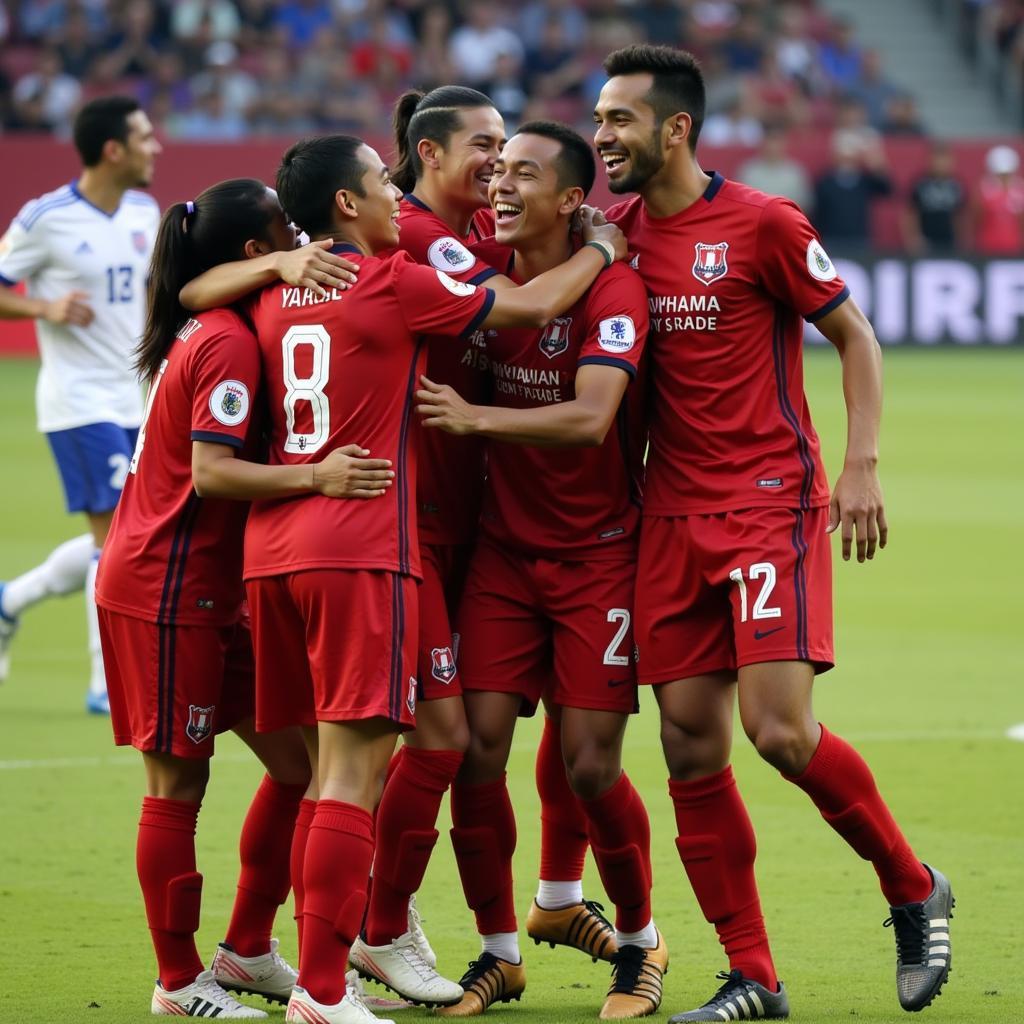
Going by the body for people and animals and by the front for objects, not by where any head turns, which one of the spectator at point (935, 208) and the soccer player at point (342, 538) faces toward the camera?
the spectator

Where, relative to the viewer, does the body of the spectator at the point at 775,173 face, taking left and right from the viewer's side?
facing the viewer

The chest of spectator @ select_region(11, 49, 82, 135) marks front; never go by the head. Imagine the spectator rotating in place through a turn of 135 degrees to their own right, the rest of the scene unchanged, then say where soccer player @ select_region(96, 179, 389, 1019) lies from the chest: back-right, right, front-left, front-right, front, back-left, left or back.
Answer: back-left

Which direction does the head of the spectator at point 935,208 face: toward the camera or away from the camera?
toward the camera

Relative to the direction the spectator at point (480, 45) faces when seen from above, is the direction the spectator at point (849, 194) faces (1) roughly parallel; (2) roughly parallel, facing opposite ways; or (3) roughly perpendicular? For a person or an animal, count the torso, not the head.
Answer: roughly parallel

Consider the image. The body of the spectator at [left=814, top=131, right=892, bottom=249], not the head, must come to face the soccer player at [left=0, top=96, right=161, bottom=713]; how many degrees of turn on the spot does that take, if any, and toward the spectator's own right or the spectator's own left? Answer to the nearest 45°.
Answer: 0° — they already face them

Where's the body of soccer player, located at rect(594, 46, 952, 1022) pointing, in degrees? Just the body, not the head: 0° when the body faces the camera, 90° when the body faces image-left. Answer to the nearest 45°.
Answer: approximately 45°

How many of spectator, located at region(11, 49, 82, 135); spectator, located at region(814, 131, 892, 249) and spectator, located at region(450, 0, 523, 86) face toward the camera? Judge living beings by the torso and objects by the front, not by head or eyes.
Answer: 3

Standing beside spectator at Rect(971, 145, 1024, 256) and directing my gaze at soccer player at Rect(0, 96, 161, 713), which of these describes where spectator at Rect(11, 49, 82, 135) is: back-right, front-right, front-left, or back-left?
front-right

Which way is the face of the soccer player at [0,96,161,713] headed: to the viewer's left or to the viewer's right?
to the viewer's right

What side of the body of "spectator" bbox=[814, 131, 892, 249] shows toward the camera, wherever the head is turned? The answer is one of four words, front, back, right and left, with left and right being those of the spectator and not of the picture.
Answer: front

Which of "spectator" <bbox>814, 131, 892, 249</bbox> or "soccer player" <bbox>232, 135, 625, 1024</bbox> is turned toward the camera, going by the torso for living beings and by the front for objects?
the spectator

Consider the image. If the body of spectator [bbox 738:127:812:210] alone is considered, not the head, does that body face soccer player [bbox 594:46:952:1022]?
yes

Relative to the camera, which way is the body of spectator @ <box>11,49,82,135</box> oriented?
toward the camera

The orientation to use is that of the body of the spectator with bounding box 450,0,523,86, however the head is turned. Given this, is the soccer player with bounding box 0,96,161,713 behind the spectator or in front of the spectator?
in front

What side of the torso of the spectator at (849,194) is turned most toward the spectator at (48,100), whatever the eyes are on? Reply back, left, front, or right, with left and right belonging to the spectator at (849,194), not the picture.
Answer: right
